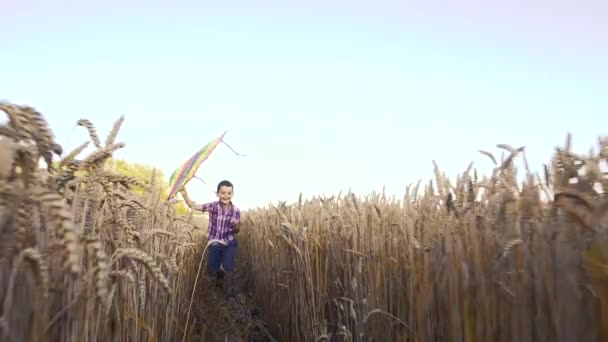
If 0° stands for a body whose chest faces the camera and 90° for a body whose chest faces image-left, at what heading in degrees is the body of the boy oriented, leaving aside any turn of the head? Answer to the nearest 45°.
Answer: approximately 0°
